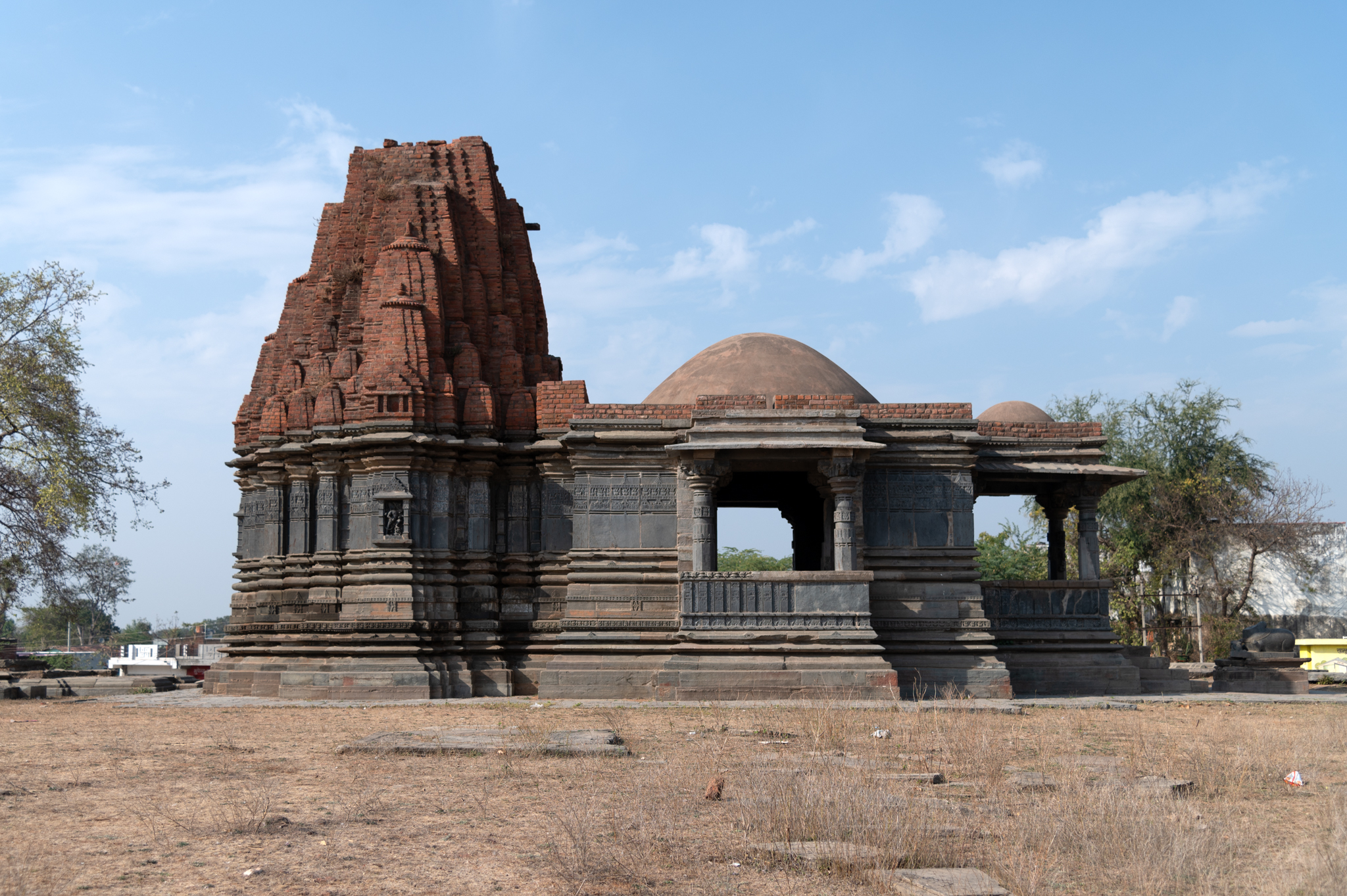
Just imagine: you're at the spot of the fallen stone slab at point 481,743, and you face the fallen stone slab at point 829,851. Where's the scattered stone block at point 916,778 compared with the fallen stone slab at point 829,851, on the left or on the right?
left

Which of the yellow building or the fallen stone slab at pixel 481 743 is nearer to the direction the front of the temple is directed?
the yellow building

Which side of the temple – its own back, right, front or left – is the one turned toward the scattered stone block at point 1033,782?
right

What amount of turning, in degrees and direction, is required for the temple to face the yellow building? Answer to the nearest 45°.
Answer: approximately 45° to its left

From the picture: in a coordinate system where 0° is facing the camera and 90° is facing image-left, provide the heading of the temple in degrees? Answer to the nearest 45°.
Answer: approximately 270°

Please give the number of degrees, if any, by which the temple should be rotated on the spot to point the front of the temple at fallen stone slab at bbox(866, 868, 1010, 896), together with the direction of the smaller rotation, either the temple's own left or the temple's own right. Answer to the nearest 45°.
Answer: approximately 90° to the temple's own right

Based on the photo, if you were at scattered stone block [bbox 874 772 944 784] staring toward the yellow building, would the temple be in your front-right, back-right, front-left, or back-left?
front-left

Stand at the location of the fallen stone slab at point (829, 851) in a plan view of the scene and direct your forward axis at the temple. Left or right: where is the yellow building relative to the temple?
right

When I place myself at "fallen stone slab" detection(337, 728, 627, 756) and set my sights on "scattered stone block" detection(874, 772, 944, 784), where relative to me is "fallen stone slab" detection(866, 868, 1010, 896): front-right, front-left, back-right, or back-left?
front-right

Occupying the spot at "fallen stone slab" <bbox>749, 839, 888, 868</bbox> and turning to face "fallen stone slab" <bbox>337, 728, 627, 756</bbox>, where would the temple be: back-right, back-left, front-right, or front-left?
front-right

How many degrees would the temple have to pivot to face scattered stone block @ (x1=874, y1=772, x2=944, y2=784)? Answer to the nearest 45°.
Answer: approximately 90° to its right

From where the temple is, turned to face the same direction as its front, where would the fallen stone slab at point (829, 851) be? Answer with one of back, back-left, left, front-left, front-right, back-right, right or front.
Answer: right

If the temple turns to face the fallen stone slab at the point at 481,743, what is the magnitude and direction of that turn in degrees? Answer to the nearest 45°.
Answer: approximately 90° to its right
